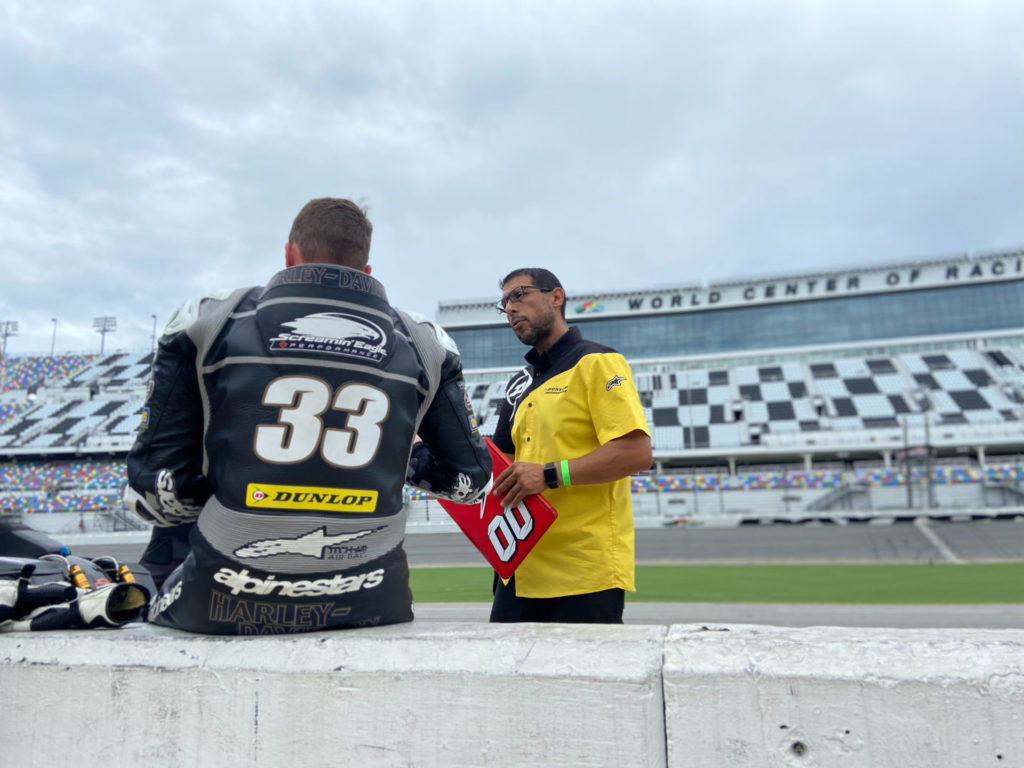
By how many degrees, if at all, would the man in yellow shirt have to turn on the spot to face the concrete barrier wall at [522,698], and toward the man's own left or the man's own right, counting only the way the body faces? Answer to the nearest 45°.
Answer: approximately 45° to the man's own left

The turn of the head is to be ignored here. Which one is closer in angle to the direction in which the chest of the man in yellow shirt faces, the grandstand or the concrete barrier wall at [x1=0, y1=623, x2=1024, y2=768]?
the concrete barrier wall

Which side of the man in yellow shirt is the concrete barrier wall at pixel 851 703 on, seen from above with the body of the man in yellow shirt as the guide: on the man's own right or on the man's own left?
on the man's own left

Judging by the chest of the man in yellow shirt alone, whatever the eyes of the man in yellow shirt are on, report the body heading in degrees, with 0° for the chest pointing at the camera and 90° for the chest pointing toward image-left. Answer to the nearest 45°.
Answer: approximately 45°

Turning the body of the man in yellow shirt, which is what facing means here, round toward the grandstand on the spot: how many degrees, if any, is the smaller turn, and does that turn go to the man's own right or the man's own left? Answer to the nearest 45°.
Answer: approximately 135° to the man's own right
